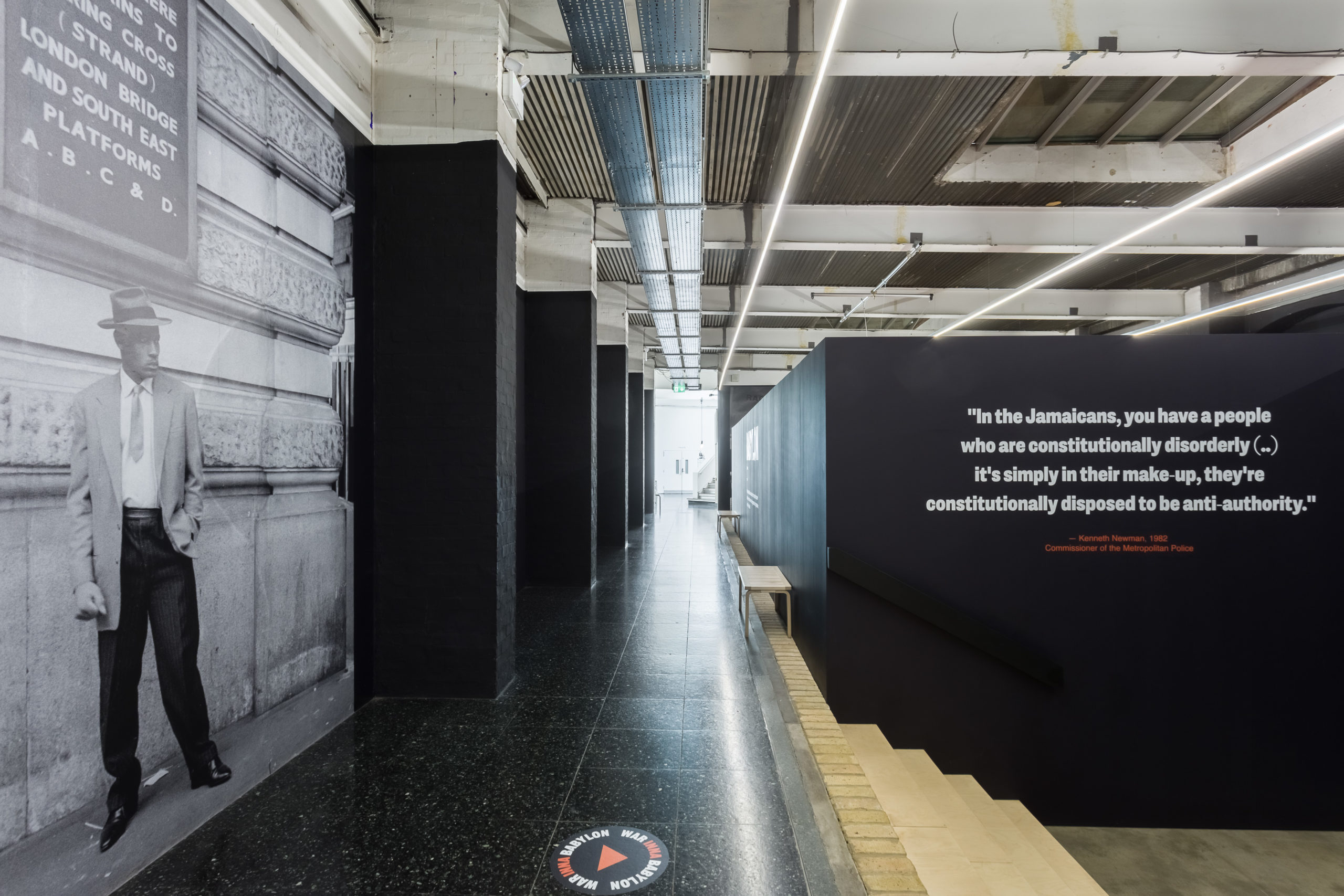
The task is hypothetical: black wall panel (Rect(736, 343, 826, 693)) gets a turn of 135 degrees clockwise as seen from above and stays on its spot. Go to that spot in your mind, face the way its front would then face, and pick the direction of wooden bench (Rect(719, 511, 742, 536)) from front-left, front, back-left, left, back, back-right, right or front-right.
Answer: front-left

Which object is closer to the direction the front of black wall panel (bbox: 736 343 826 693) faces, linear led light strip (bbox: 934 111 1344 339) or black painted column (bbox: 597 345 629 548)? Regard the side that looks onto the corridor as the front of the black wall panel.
the black painted column

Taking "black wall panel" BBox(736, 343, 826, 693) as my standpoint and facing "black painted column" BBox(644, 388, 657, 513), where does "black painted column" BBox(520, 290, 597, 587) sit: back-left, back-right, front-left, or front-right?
front-left

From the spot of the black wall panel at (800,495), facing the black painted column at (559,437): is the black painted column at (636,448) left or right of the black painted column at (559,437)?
right

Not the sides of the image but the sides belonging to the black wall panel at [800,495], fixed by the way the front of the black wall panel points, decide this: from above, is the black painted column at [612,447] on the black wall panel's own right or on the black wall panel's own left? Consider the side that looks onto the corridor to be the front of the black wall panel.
on the black wall panel's own right

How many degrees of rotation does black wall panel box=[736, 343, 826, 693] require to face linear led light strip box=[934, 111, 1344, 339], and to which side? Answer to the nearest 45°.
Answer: approximately 180°

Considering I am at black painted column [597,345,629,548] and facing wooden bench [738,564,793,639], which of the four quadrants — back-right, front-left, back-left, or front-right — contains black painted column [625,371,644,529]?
back-left

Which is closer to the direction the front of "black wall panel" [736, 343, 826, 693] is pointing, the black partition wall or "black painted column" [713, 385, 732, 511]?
the black painted column

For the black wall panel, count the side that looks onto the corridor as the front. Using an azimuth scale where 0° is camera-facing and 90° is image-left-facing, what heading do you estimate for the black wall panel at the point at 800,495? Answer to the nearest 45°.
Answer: approximately 90°

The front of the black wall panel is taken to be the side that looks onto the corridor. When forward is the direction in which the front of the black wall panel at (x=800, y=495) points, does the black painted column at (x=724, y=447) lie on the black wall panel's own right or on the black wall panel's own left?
on the black wall panel's own right

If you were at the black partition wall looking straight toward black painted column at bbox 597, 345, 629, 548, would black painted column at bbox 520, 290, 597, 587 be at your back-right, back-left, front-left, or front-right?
front-left

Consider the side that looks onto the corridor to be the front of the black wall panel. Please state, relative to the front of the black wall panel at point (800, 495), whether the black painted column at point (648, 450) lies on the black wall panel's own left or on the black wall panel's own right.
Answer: on the black wall panel's own right

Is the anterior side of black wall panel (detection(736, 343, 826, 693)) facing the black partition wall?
no

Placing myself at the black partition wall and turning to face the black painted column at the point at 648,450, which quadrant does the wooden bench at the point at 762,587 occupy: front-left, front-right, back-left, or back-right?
front-left

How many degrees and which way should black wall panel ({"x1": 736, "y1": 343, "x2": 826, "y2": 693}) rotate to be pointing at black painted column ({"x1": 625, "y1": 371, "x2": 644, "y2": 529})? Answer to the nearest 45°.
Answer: approximately 90° to its right
